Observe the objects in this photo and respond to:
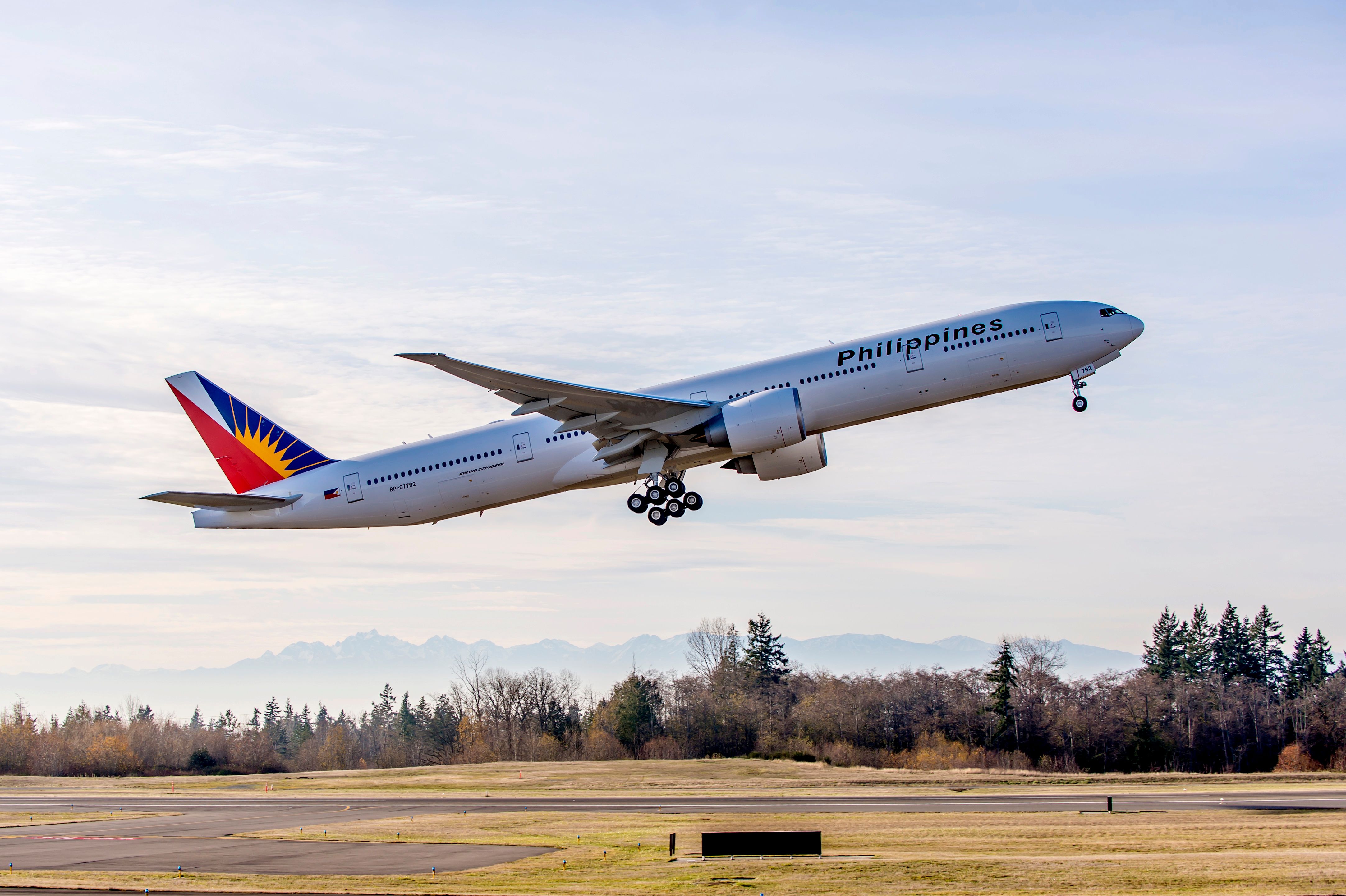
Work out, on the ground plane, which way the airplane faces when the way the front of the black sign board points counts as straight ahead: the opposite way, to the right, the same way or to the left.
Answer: to the left

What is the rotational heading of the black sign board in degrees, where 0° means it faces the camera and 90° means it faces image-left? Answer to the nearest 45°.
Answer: approximately 0°

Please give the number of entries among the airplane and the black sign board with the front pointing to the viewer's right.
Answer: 1

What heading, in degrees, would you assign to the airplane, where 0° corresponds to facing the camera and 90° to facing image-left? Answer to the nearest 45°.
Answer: approximately 270°
